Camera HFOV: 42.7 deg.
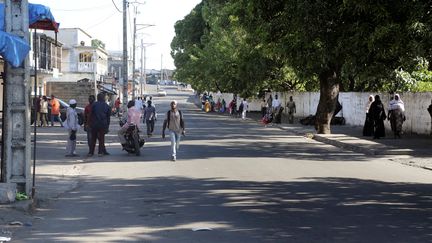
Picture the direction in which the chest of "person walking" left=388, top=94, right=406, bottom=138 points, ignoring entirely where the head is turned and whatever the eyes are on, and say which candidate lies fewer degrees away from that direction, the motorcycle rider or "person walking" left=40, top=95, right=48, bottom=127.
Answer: the motorcycle rider

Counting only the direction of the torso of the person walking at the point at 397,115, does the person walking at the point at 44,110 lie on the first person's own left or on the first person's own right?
on the first person's own right

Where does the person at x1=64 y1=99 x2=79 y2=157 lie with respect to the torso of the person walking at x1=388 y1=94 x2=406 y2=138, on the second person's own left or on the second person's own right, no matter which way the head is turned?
on the second person's own right

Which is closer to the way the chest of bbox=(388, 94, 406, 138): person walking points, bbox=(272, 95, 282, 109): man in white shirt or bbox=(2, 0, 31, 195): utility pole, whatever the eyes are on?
the utility pole

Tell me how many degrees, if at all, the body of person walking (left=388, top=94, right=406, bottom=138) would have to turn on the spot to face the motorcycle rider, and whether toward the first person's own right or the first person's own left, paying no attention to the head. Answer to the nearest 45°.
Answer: approximately 45° to the first person's own right

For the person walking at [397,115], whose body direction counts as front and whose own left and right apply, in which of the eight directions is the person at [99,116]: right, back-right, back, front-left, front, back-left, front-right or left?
front-right

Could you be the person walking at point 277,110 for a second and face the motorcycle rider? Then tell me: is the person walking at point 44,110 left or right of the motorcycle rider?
right

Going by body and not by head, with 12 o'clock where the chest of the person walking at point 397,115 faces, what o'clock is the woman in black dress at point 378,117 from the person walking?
The woman in black dress is roughly at 3 o'clock from the person walking.

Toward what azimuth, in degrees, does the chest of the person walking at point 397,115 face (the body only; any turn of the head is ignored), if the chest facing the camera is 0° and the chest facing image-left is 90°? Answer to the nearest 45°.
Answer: approximately 0°
